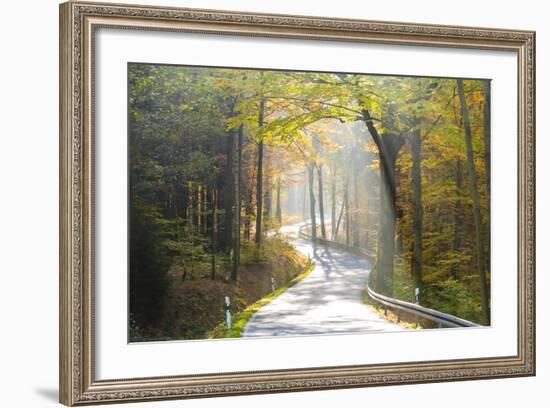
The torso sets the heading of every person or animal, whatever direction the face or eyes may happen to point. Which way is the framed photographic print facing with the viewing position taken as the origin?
facing the viewer and to the right of the viewer
